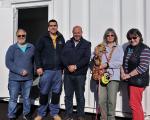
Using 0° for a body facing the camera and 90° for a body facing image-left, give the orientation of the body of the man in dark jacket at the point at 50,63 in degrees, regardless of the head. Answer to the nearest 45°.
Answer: approximately 0°

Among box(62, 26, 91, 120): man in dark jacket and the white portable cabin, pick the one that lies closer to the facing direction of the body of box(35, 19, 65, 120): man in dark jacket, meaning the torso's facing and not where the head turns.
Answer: the man in dark jacket

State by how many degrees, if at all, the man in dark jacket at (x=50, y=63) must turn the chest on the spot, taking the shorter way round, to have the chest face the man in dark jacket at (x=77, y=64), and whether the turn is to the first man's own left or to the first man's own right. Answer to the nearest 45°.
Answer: approximately 90° to the first man's own left
